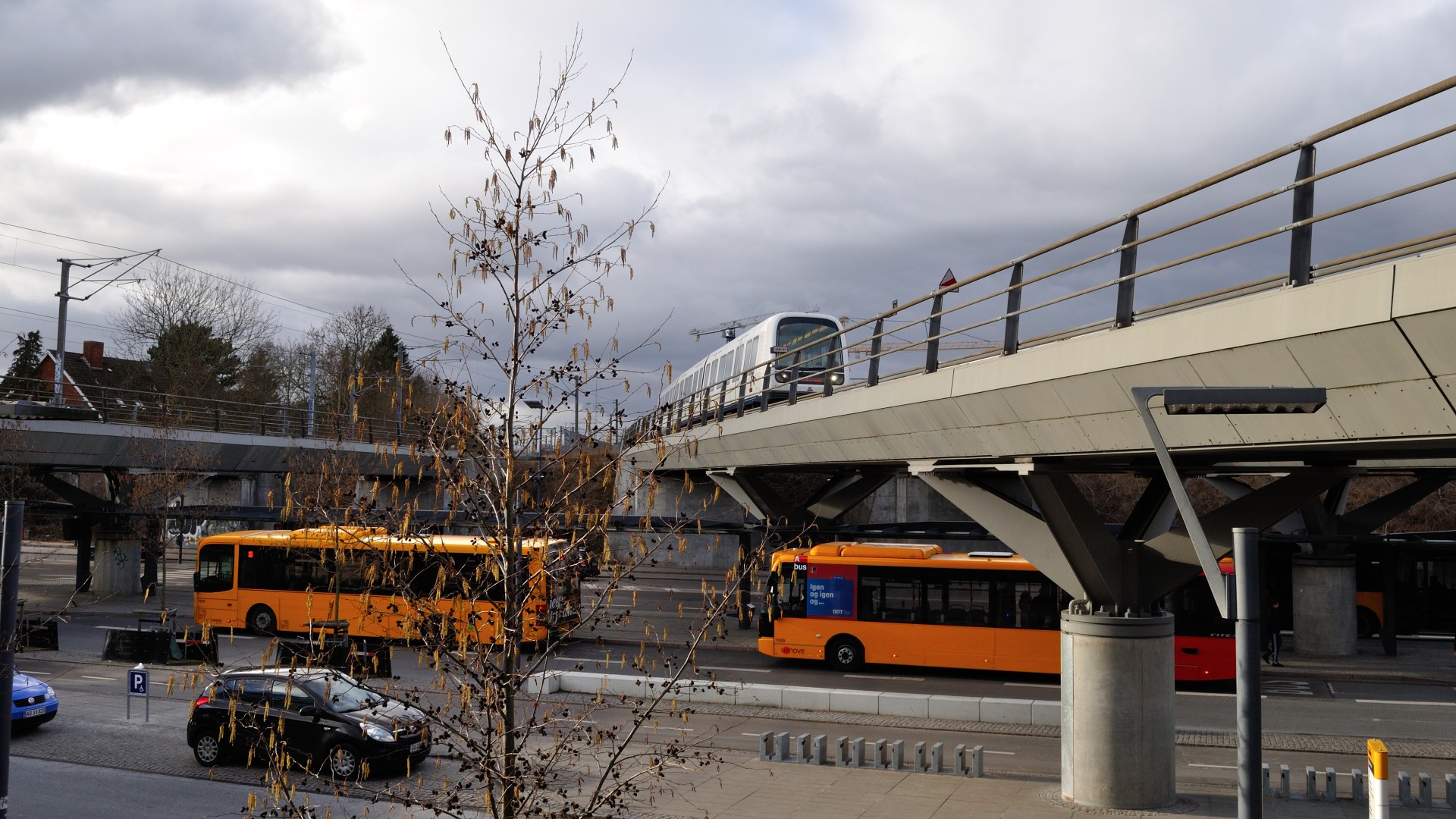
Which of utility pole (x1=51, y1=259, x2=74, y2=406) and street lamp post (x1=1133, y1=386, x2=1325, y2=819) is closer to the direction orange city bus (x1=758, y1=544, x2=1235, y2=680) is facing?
the utility pole

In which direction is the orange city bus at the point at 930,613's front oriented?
to the viewer's left

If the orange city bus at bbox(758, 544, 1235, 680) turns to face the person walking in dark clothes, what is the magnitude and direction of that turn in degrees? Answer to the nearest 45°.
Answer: approximately 135° to its right

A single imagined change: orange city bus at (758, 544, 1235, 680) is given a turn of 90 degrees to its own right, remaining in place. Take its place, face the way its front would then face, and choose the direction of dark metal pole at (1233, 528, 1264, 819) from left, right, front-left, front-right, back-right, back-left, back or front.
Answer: back

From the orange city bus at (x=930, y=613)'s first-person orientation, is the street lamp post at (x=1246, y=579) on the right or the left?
on its left

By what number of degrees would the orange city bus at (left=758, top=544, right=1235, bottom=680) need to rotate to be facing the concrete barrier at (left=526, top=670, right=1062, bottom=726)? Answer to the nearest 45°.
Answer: approximately 90° to its left
